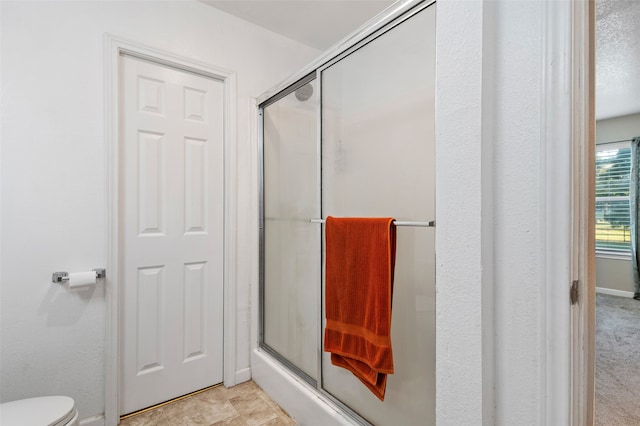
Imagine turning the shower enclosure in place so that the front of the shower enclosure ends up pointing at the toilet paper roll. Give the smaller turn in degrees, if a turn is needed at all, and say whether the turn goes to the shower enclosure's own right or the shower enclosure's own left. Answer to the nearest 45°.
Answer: approximately 45° to the shower enclosure's own right

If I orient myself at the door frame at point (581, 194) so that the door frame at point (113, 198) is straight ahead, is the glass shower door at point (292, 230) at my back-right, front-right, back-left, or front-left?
front-right

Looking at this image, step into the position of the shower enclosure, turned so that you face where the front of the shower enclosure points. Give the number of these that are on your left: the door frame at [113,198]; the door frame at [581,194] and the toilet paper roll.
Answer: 1

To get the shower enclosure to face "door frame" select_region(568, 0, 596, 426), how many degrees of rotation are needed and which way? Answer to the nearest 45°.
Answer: approximately 90° to its left

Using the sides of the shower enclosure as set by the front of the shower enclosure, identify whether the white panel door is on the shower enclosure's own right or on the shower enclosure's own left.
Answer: on the shower enclosure's own right

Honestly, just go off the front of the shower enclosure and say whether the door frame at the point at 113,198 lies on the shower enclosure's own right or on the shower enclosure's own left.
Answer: on the shower enclosure's own right

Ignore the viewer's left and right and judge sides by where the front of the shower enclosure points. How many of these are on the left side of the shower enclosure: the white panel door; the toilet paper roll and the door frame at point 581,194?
1

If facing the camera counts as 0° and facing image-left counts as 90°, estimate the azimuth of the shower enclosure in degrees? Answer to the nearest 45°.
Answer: approximately 45°

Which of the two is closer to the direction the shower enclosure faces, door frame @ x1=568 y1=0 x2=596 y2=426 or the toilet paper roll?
the toilet paper roll
